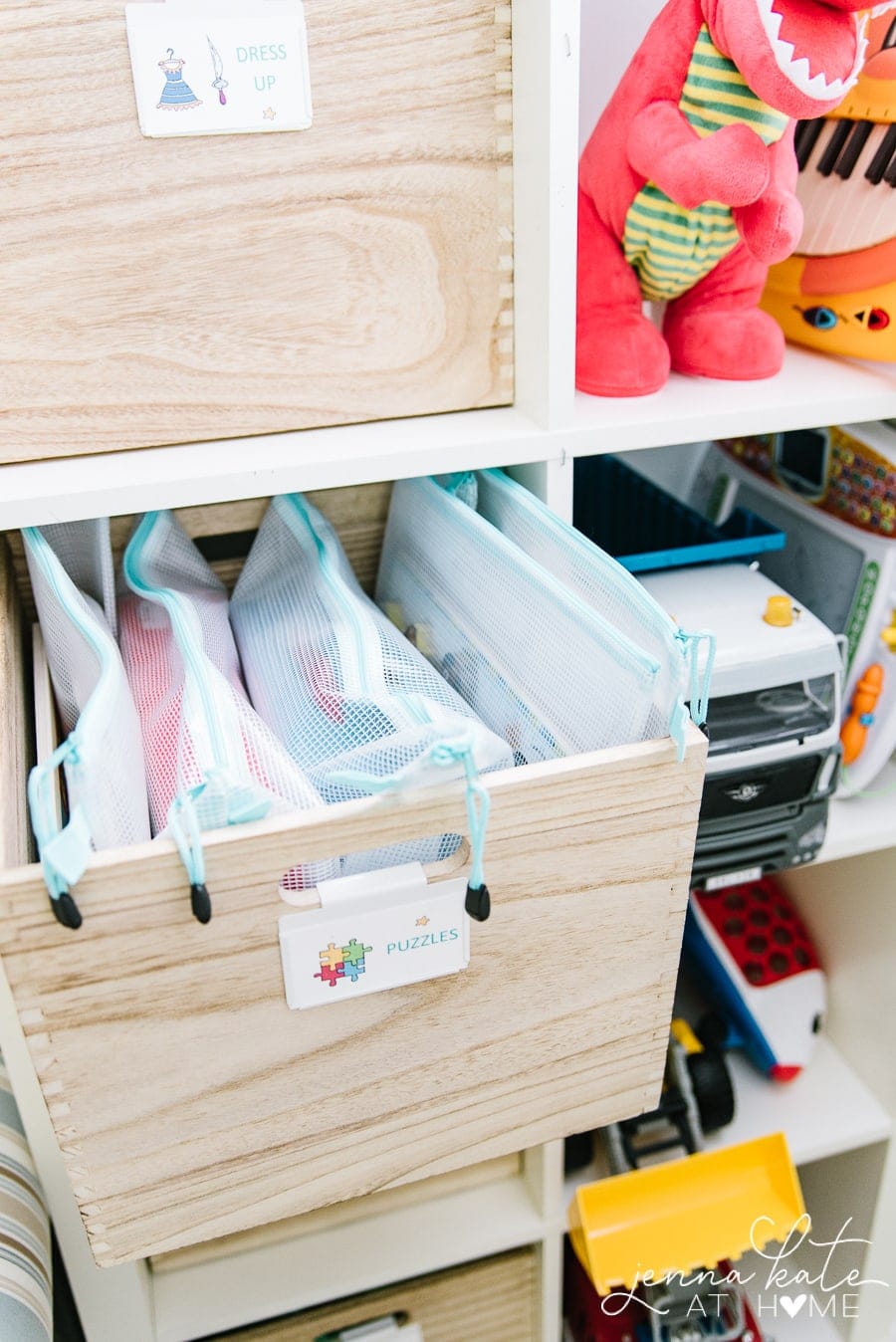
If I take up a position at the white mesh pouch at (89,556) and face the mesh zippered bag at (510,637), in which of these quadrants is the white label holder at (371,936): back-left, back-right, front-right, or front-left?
front-right

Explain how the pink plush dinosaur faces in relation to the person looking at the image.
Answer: facing the viewer and to the right of the viewer

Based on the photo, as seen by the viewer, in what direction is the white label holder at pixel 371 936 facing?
toward the camera

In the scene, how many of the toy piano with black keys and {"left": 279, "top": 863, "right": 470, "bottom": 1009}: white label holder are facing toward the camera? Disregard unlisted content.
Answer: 2

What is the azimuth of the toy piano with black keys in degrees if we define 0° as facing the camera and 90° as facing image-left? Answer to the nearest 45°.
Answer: approximately 0°
